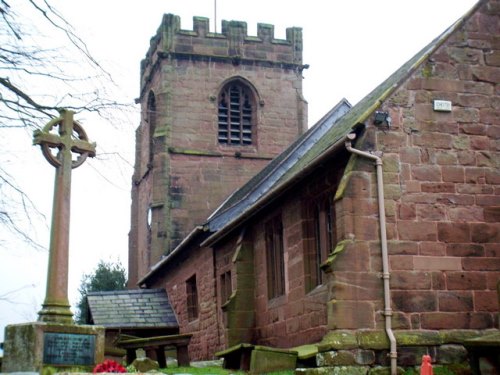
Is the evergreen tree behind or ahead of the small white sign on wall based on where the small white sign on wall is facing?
behind

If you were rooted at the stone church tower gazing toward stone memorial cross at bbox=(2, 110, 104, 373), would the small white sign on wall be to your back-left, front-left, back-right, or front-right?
front-left

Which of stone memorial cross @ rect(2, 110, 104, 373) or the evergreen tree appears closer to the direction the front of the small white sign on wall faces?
the stone memorial cross

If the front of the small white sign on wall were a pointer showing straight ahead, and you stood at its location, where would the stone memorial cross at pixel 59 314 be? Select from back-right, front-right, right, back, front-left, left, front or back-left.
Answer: front-right

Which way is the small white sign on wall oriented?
toward the camera

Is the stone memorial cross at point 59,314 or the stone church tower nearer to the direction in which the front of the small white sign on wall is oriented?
the stone memorial cross

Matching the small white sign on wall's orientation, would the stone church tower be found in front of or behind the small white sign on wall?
behind
